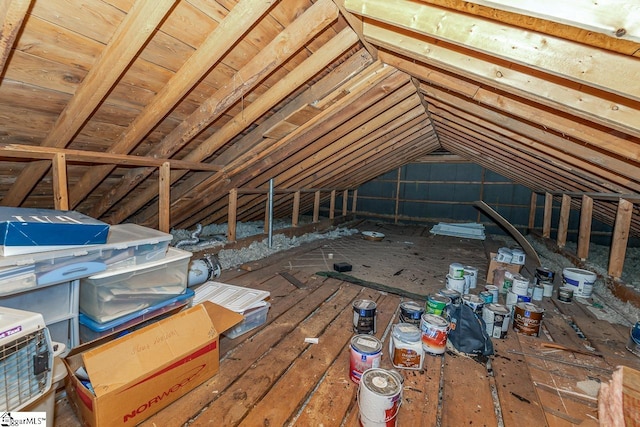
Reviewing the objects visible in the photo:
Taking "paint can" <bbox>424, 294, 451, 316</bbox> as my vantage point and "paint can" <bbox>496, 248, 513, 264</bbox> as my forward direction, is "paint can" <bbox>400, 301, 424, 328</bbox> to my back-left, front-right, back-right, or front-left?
back-left

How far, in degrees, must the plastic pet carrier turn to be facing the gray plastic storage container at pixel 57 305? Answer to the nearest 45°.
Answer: approximately 135° to its left

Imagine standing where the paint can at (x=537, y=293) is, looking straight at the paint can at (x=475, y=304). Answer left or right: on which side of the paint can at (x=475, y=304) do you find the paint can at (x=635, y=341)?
left

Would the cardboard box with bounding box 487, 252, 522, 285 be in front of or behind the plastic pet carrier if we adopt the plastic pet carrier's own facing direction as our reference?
in front

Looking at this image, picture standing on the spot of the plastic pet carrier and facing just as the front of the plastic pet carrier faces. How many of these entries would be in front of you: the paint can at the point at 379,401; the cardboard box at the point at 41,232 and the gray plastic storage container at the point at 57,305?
1

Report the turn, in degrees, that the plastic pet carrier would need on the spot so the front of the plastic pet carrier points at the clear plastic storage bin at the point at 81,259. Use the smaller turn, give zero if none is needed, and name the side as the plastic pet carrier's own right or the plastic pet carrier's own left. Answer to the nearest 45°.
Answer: approximately 135° to the plastic pet carrier's own left

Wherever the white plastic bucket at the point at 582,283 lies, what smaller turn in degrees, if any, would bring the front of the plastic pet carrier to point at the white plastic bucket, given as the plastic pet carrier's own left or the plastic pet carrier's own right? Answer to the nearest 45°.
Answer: approximately 45° to the plastic pet carrier's own left
